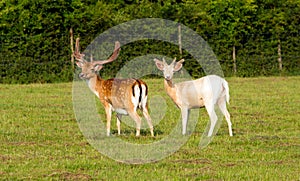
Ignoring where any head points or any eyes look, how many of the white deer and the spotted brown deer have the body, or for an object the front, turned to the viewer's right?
0

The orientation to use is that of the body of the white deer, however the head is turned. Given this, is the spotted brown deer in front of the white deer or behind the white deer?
in front

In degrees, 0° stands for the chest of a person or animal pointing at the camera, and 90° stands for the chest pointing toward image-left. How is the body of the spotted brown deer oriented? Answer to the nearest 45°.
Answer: approximately 135°

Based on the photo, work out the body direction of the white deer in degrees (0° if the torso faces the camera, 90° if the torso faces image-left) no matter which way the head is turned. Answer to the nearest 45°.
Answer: approximately 90°

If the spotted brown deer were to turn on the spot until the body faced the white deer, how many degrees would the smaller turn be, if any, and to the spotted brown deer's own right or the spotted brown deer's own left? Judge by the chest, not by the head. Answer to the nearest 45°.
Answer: approximately 135° to the spotted brown deer's own right
